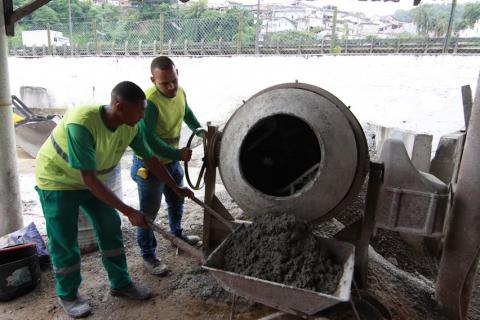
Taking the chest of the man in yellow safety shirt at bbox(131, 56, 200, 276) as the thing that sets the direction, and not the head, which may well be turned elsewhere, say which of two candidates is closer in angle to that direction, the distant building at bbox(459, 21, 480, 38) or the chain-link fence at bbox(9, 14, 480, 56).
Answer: the distant building

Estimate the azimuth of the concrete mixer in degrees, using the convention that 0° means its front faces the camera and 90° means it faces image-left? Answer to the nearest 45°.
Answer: approximately 0°

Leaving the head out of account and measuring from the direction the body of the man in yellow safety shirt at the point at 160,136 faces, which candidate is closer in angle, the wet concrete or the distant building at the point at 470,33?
the wet concrete
